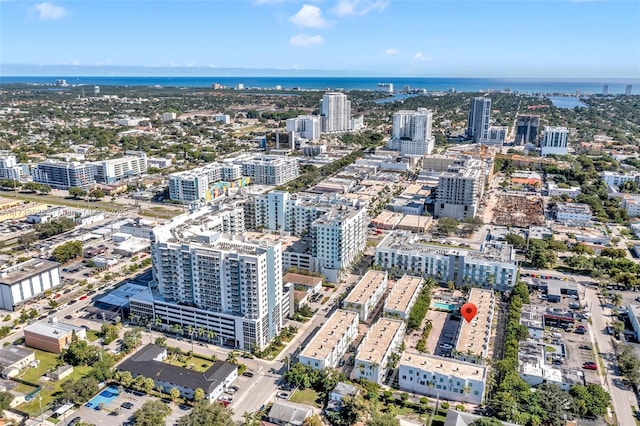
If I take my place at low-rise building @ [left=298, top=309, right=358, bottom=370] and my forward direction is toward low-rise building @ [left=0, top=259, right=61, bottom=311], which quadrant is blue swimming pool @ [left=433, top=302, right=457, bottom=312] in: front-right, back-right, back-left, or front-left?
back-right

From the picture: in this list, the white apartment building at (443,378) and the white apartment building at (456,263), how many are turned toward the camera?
2

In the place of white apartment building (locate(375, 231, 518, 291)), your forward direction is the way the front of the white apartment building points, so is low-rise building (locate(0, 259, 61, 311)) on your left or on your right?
on your right

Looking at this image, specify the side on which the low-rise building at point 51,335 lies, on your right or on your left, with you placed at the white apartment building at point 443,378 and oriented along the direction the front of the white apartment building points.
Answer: on your right

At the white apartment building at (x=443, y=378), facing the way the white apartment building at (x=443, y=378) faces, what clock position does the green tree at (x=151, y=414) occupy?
The green tree is roughly at 2 o'clock from the white apartment building.

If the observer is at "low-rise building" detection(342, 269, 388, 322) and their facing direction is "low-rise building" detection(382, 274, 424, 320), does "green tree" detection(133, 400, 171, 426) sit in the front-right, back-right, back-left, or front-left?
back-right

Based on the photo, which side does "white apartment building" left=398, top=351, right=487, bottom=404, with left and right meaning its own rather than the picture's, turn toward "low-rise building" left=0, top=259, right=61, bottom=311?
right

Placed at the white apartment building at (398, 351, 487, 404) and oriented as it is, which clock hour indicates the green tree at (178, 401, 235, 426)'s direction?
The green tree is roughly at 2 o'clock from the white apartment building.

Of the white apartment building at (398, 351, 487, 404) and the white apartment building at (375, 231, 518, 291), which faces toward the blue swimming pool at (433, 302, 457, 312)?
the white apartment building at (375, 231, 518, 291)

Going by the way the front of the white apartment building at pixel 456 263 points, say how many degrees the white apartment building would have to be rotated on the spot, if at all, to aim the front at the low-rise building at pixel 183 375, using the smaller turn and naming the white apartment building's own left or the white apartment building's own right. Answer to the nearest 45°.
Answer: approximately 45° to the white apartment building's own right

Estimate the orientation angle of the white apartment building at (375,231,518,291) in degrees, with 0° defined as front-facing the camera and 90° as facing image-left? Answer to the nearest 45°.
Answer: approximately 0°
